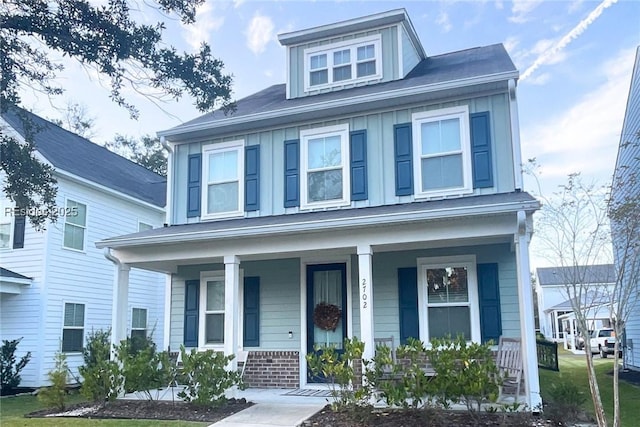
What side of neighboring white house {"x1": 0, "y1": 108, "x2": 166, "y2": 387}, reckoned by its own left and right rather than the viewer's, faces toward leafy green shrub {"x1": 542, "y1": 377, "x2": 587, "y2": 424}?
left

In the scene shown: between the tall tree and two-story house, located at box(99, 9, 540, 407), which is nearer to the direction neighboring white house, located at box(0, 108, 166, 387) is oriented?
the tall tree

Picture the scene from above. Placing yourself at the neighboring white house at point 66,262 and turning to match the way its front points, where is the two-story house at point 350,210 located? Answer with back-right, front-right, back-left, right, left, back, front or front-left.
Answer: left

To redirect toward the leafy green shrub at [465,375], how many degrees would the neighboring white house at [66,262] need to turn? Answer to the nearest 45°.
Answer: approximately 90° to its left

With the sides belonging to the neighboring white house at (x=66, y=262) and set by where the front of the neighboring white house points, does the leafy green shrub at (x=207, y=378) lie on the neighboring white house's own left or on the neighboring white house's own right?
on the neighboring white house's own left

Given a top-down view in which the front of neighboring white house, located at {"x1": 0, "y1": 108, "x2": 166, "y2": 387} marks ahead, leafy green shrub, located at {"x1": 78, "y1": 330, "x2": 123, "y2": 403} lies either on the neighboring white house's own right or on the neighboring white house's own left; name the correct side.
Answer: on the neighboring white house's own left

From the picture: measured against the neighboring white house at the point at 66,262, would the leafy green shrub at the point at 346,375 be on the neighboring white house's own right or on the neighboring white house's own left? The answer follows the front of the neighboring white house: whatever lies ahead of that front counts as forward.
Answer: on the neighboring white house's own left

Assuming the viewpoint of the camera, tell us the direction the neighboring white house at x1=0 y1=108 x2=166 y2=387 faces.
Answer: facing the viewer and to the left of the viewer
